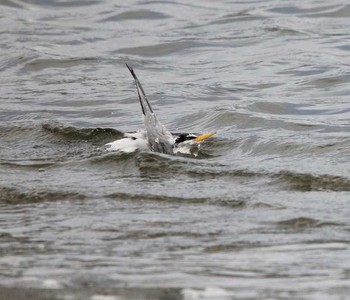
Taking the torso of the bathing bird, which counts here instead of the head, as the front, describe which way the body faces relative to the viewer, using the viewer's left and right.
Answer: facing to the right of the viewer
